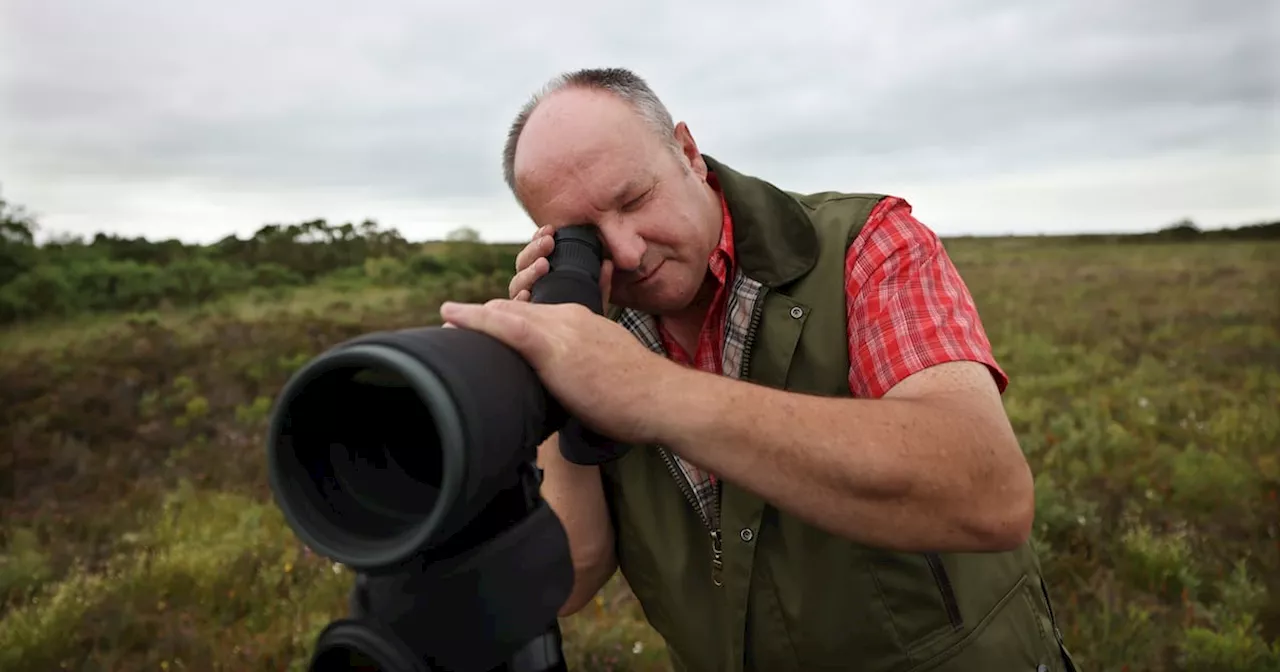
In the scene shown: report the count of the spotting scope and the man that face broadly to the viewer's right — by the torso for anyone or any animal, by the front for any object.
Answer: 0

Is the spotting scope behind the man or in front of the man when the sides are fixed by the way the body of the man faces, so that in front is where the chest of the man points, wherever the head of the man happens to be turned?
in front

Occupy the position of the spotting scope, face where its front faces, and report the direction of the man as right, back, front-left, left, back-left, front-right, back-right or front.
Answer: back

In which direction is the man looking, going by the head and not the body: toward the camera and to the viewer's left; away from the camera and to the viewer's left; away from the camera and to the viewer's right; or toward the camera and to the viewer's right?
toward the camera and to the viewer's left

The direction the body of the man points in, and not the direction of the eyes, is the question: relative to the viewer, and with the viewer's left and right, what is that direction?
facing the viewer and to the left of the viewer
